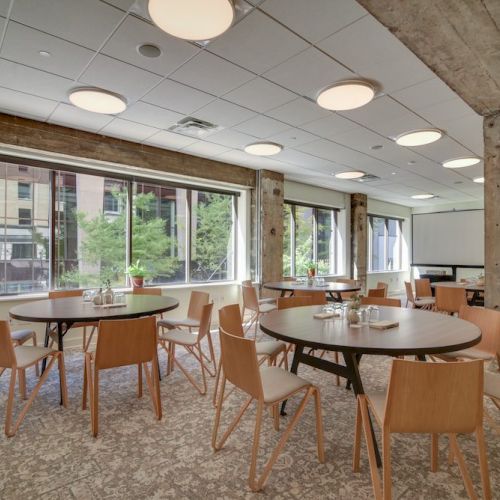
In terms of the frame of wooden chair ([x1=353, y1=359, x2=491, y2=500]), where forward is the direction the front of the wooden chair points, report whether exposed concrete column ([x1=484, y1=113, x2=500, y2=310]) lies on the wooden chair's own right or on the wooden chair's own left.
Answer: on the wooden chair's own right

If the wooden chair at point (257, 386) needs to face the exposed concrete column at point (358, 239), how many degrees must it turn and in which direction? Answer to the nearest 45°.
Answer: approximately 45° to its left

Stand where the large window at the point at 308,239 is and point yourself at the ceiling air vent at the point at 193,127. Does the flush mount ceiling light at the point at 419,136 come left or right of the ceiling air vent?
left

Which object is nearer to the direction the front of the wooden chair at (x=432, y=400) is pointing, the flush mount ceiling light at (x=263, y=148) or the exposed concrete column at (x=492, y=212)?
the flush mount ceiling light

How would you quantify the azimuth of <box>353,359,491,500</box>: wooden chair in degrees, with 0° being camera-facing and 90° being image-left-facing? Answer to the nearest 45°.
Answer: approximately 135°

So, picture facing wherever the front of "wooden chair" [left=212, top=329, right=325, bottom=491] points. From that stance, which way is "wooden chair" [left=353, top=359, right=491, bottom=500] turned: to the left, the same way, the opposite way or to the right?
to the left

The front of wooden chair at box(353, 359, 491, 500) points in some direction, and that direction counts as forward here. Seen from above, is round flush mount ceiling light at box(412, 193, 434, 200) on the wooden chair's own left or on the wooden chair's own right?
on the wooden chair's own right

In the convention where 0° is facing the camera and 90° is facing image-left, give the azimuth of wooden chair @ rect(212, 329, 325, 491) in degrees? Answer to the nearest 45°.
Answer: approximately 225°
